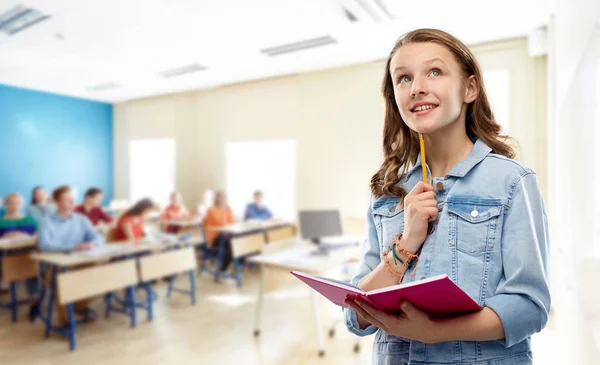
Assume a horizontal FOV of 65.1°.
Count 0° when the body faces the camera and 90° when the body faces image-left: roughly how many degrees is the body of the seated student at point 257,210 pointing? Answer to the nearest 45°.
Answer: approximately 0°
